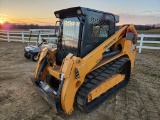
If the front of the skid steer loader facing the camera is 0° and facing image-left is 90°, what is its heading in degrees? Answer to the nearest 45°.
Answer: approximately 45°
